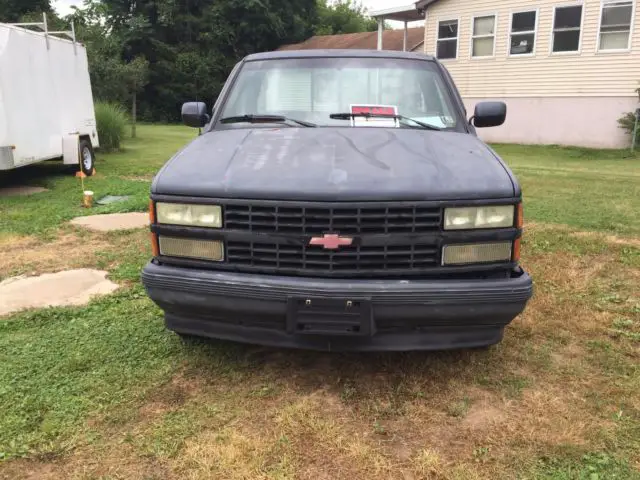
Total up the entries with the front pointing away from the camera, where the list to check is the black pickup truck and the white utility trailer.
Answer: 0

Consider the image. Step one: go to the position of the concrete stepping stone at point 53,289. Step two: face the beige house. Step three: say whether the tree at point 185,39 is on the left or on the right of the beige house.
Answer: left

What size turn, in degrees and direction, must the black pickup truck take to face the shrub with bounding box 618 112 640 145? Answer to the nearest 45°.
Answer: approximately 135° to its left

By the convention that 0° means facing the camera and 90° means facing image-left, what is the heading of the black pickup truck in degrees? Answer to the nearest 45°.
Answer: approximately 0°

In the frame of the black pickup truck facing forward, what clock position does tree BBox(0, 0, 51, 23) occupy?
The tree is roughly at 5 o'clock from the black pickup truck.

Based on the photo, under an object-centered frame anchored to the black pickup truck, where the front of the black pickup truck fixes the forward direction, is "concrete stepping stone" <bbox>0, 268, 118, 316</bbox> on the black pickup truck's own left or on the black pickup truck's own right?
on the black pickup truck's own right
